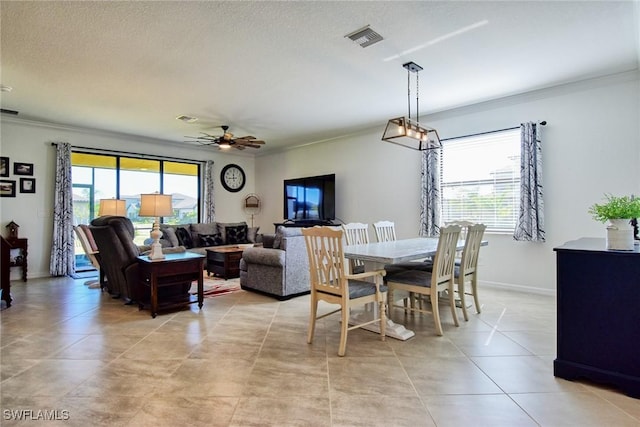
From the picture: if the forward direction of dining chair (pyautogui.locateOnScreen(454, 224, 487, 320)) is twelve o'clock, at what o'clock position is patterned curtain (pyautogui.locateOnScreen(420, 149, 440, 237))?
The patterned curtain is roughly at 1 o'clock from the dining chair.

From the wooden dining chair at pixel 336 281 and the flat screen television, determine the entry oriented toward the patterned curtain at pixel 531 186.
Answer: the wooden dining chair

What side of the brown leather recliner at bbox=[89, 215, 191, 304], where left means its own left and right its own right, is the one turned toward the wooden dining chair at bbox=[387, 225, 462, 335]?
right

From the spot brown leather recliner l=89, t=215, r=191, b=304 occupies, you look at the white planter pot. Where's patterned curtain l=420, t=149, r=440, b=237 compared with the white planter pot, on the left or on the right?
left

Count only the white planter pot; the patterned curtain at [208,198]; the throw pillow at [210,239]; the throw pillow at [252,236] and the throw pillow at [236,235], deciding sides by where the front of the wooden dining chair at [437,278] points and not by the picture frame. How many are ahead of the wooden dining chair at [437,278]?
4

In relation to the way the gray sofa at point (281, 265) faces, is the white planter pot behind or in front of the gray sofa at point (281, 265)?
behind

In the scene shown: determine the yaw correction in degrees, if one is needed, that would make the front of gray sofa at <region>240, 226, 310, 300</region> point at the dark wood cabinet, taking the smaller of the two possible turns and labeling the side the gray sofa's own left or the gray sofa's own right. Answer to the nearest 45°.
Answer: approximately 180°

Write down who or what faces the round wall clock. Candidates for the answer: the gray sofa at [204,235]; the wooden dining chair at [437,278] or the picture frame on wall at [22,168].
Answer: the wooden dining chair

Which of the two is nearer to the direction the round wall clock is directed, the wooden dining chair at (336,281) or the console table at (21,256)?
the wooden dining chair

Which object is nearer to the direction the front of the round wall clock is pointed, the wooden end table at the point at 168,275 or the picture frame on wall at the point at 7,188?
the wooden end table

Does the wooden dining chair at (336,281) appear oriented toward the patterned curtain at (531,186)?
yes

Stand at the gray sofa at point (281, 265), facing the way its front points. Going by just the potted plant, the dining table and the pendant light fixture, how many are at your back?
3

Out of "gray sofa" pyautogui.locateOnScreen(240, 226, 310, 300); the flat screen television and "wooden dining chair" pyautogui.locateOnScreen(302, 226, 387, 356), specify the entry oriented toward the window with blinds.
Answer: the wooden dining chair
